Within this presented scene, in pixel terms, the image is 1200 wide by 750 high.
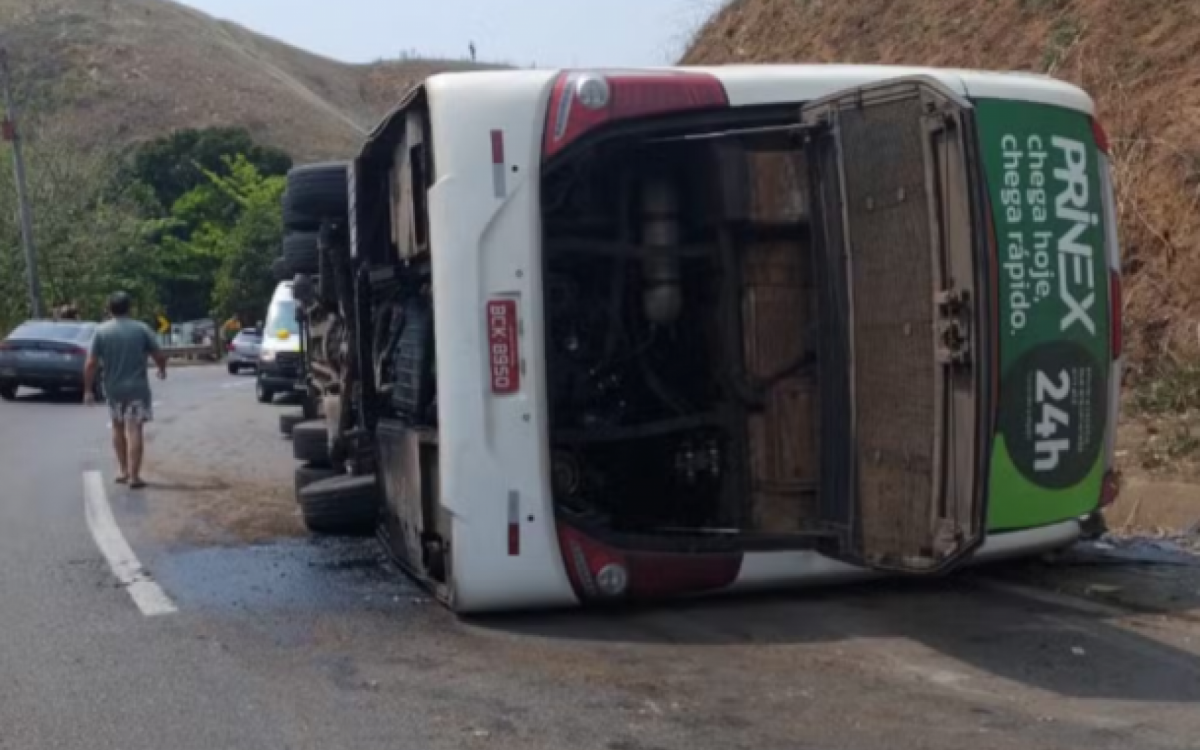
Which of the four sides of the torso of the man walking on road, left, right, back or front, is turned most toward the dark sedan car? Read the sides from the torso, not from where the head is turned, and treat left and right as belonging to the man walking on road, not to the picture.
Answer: front

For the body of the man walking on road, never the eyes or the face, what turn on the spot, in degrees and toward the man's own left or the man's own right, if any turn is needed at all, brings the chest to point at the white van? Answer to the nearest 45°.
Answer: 0° — they already face it

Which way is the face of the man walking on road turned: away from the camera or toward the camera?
away from the camera

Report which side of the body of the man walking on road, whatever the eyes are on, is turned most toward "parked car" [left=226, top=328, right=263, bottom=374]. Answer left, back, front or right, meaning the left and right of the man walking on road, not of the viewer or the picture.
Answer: front

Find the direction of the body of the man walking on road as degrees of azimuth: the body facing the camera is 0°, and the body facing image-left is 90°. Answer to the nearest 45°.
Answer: approximately 180°

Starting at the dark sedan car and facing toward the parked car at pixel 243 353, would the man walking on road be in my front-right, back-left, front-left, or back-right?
back-right

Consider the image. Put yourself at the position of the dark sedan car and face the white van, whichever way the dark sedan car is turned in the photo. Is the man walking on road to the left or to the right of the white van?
right
